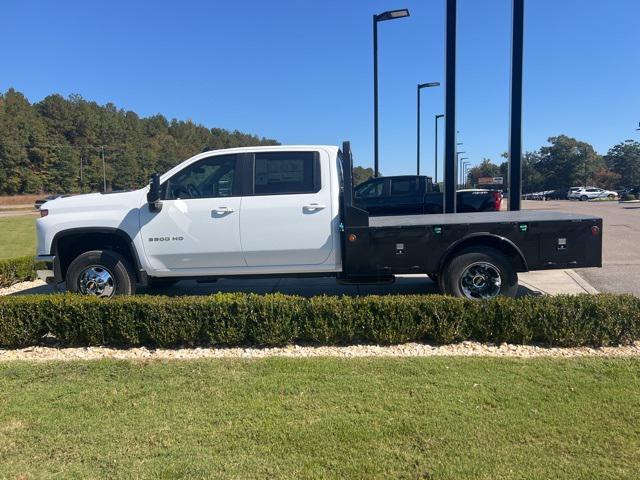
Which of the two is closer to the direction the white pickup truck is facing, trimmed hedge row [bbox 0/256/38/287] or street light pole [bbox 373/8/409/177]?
the trimmed hedge row

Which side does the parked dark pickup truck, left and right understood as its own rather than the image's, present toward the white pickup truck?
left

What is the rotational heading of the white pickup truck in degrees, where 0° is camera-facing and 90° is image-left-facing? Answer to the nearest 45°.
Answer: approximately 90°

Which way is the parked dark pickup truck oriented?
to the viewer's left

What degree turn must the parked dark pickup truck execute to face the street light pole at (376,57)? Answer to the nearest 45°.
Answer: approximately 90° to its right

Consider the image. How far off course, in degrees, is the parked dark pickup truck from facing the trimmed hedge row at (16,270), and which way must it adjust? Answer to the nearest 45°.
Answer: approximately 45° to its left

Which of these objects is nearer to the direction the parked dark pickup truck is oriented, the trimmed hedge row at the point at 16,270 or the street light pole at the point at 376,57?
the trimmed hedge row

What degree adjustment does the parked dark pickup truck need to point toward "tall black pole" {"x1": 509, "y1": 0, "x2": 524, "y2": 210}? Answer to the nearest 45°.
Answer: approximately 135° to its left

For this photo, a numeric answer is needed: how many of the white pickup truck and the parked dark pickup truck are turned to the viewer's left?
2

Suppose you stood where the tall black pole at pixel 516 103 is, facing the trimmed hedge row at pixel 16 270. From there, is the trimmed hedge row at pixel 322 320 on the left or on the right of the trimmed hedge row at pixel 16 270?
left

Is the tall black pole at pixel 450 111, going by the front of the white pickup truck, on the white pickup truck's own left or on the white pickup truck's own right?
on the white pickup truck's own right
